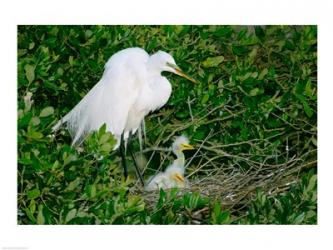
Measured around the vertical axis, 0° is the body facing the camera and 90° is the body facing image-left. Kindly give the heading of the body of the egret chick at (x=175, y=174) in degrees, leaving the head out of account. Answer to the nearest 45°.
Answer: approximately 270°

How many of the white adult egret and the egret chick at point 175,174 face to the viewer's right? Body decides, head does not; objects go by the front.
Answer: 2

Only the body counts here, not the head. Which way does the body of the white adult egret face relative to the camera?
to the viewer's right

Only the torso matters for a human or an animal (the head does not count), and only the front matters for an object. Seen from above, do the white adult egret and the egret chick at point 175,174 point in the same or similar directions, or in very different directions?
same or similar directions
